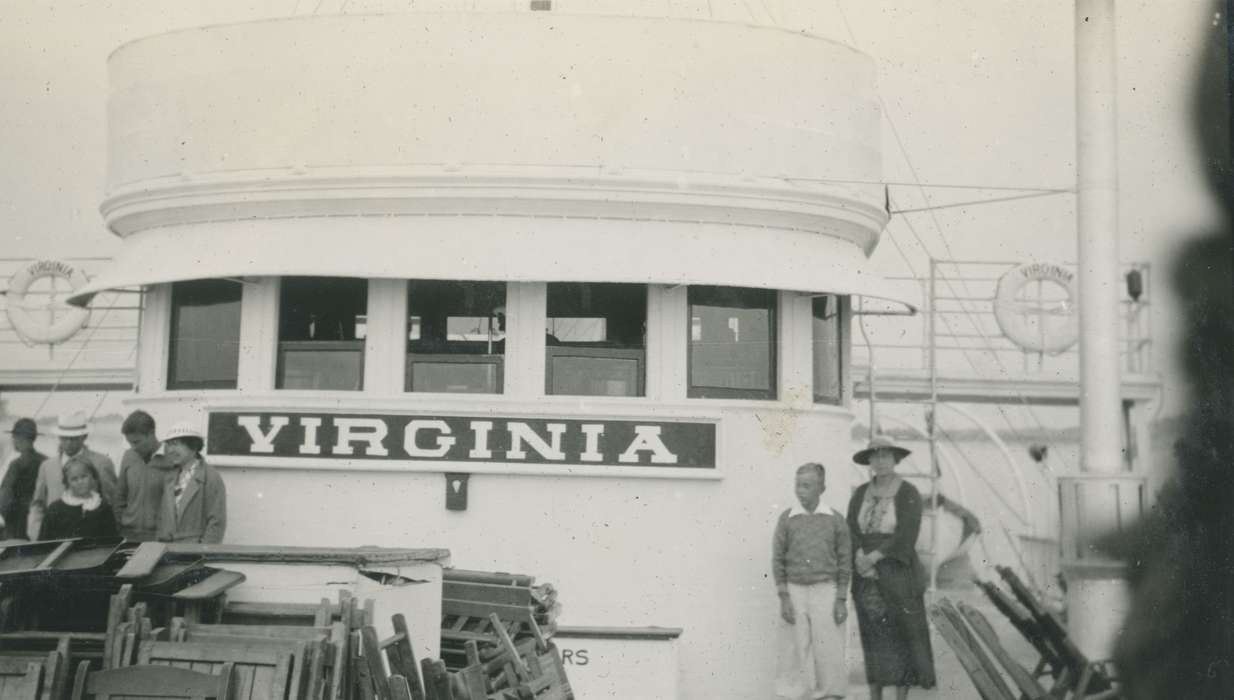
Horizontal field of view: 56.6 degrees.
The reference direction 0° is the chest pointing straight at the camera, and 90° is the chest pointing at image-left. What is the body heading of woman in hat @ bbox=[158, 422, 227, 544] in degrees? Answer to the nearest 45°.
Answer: approximately 45°

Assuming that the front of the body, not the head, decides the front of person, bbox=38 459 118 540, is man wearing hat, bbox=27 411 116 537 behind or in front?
behind

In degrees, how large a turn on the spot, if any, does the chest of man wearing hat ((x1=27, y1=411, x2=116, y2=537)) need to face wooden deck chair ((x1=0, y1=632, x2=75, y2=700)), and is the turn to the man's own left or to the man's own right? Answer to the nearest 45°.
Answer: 0° — they already face it

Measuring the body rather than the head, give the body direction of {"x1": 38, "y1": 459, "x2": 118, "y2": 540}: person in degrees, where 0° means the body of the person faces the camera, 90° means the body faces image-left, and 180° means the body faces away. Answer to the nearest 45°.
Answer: approximately 0°

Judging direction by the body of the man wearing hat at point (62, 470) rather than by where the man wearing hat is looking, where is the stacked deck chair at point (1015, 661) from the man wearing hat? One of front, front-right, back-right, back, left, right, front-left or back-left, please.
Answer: front-left

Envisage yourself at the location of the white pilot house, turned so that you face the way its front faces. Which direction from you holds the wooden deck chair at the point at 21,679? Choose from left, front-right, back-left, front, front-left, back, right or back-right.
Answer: front-right
